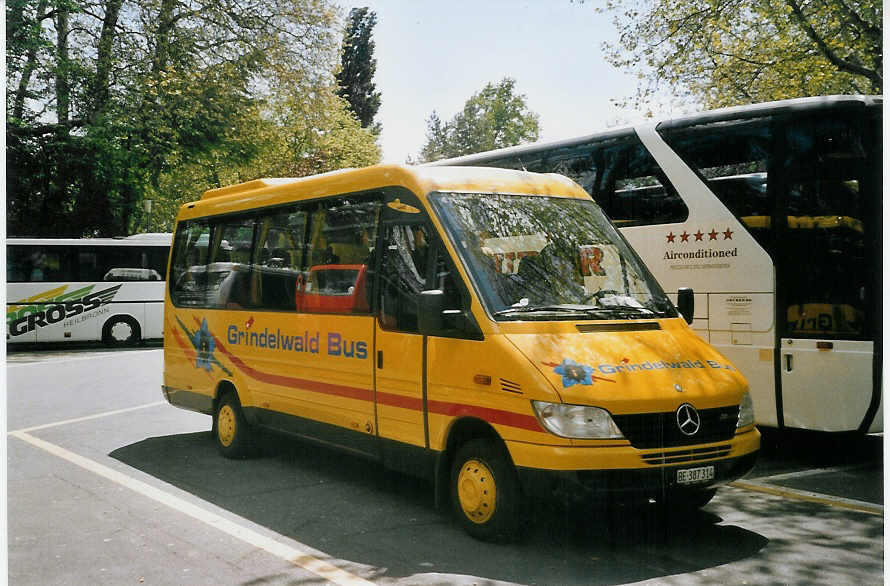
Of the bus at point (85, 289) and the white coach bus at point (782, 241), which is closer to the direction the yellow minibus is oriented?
the white coach bus

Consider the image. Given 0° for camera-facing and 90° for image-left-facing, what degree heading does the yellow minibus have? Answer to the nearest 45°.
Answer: approximately 315°

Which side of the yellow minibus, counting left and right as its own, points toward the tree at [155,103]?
back

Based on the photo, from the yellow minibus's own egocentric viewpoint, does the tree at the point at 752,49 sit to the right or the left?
on its left

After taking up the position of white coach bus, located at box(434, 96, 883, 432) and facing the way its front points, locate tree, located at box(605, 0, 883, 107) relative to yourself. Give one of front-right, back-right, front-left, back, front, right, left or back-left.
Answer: back-left

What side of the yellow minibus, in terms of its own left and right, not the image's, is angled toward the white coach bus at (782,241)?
left

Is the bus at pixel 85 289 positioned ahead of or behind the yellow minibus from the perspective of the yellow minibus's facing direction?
behind

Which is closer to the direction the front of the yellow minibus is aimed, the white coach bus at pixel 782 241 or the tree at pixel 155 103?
the white coach bus

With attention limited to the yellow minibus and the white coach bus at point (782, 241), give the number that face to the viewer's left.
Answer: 0

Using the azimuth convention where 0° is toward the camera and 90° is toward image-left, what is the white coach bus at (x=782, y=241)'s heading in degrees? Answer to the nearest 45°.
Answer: approximately 315°

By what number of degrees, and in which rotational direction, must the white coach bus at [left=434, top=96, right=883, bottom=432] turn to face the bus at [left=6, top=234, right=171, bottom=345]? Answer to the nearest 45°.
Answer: approximately 180°

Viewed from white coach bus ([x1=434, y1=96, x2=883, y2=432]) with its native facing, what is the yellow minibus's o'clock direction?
The yellow minibus is roughly at 3 o'clock from the white coach bus.
